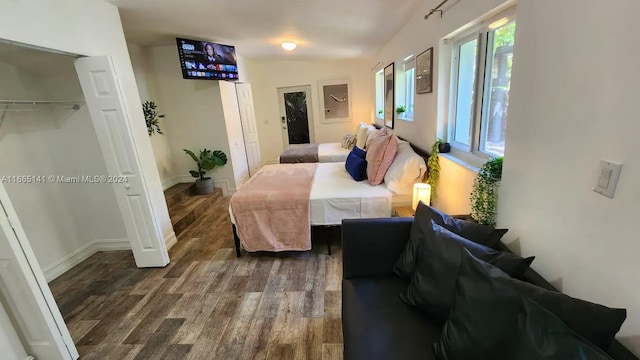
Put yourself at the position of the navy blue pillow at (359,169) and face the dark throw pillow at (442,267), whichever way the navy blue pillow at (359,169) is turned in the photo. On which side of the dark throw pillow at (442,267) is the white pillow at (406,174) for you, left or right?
left

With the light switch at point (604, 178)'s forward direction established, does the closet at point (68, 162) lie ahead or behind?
ahead

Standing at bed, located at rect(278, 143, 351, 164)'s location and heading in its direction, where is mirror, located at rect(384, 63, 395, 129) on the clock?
The mirror is roughly at 6 o'clock from the bed.

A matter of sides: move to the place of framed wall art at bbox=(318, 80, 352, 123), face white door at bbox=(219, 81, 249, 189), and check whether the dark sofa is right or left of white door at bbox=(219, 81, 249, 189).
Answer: left

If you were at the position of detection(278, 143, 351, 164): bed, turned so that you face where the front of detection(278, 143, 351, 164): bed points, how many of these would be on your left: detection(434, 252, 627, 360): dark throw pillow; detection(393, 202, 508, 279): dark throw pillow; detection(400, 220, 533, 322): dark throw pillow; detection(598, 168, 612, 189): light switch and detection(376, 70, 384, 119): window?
4

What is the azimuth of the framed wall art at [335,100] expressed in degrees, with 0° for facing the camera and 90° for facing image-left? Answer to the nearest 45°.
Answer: approximately 0°

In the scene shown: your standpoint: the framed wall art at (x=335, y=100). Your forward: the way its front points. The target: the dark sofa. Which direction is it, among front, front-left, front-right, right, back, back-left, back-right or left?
front

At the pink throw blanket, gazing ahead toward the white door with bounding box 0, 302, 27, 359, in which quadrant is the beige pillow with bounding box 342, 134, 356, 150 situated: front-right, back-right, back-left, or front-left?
back-right

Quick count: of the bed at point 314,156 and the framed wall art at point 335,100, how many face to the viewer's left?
1

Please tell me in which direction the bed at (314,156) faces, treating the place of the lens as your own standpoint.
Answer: facing to the left of the viewer

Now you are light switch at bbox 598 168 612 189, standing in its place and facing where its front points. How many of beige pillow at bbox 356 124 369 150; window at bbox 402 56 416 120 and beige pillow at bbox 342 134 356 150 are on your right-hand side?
3

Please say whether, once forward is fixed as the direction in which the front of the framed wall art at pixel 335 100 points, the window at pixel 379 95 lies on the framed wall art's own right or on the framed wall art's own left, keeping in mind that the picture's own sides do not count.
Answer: on the framed wall art's own left

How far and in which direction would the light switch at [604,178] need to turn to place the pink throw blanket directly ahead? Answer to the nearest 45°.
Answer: approximately 45° to its right

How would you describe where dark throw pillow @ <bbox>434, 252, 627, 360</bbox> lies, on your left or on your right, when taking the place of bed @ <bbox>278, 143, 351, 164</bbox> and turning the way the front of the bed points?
on your left

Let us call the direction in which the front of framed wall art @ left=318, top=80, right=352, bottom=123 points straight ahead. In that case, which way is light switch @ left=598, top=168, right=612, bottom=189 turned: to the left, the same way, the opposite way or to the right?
to the right

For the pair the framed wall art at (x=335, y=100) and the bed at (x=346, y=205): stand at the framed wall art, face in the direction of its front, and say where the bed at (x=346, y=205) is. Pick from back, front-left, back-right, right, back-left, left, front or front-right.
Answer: front
